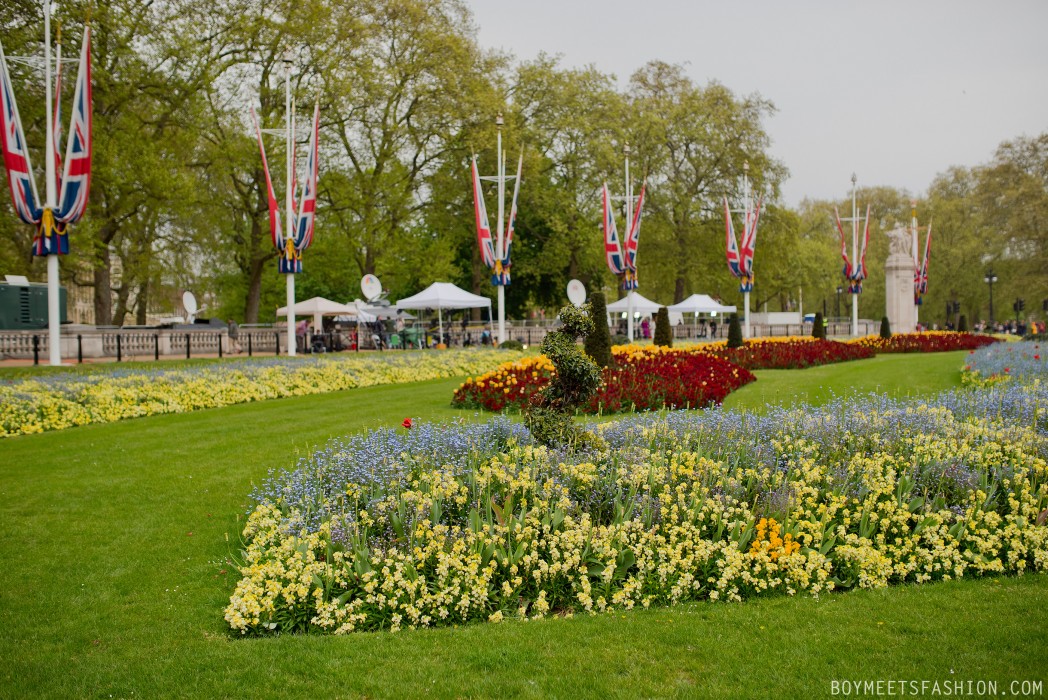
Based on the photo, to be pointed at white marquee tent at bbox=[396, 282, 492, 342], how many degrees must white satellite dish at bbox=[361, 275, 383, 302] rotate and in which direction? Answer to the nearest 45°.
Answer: approximately 45° to its left

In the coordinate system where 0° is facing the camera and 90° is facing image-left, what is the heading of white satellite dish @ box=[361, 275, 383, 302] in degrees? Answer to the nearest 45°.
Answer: approximately 0°

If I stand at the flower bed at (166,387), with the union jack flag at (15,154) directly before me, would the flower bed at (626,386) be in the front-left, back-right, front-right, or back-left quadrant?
back-right

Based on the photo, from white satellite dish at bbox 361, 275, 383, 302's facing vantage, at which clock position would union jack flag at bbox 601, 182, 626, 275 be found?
The union jack flag is roughly at 10 o'clock from the white satellite dish.

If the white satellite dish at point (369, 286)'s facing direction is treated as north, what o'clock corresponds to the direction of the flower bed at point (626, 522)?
The flower bed is roughly at 12 o'clock from the white satellite dish.
